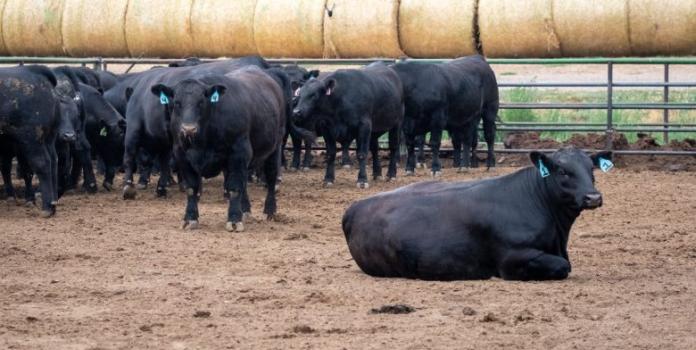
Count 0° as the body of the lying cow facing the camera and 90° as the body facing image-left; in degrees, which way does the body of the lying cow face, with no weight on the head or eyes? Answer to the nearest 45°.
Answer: approximately 270°

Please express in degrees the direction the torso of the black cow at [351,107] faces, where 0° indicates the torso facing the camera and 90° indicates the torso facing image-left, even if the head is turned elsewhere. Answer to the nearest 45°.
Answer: approximately 45°

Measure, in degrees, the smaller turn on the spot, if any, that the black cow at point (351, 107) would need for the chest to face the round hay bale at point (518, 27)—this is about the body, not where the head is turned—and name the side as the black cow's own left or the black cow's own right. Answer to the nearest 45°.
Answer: approximately 180°

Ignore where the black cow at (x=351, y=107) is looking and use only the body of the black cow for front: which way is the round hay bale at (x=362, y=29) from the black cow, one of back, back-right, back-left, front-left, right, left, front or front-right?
back-right

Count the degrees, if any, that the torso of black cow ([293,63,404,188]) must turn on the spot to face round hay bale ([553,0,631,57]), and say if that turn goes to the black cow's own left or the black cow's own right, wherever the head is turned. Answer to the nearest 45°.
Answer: approximately 180°

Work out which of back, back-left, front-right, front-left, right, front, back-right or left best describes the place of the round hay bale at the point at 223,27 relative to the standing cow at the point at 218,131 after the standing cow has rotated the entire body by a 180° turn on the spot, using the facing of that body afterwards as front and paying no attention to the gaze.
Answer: front-left
